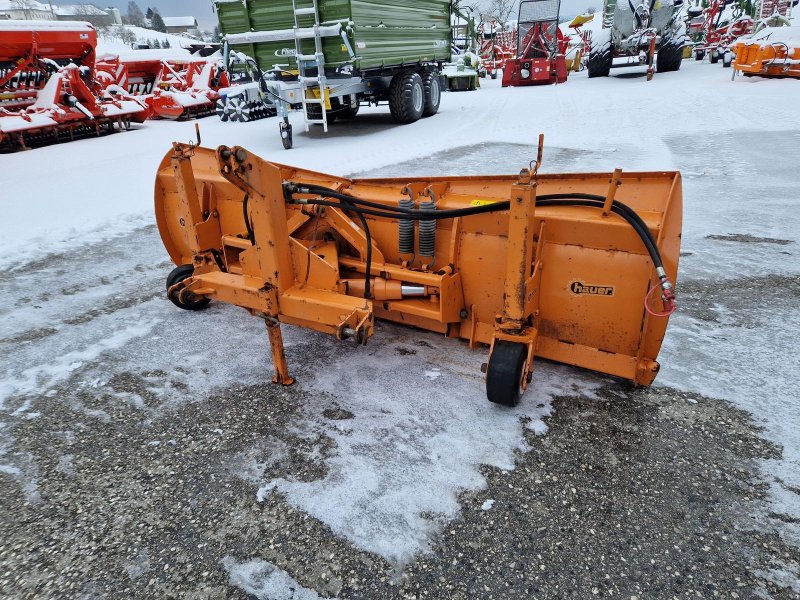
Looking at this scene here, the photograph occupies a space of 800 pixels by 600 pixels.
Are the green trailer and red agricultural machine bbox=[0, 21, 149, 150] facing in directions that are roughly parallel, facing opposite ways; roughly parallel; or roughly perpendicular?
roughly perpendicular

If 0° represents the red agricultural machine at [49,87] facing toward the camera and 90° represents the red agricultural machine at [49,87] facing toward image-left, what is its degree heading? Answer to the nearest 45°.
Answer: approximately 315°

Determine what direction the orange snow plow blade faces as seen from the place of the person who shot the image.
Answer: facing away from the viewer and to the right of the viewer

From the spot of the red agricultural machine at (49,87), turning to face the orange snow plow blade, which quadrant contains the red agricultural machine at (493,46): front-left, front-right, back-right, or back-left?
back-left

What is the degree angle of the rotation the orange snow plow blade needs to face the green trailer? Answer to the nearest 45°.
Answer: approximately 45° to its left

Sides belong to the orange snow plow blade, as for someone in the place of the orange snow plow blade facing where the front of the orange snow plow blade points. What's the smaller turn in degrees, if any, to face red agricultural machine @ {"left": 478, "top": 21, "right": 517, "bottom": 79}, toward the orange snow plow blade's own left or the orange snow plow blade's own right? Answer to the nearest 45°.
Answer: approximately 45° to the orange snow plow blade's own left

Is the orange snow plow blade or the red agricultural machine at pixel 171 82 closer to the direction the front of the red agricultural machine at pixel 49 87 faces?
the orange snow plow blade

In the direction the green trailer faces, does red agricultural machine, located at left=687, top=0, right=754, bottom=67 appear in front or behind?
behind

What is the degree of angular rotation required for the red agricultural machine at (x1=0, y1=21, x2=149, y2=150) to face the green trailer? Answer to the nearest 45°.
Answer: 0° — it already faces it

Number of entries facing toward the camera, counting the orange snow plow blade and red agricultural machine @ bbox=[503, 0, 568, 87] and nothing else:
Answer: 1
